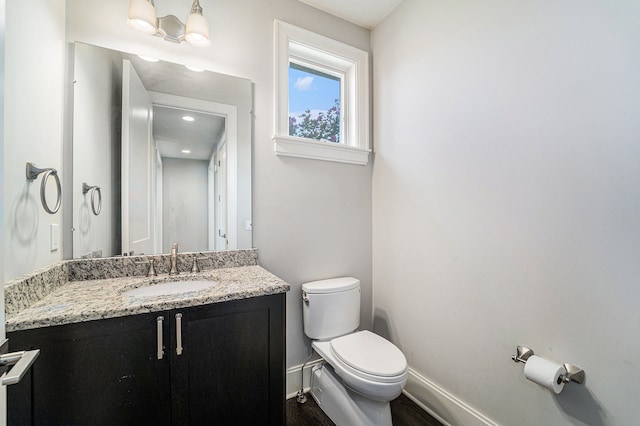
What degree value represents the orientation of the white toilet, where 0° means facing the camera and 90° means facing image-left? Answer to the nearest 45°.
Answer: approximately 315°

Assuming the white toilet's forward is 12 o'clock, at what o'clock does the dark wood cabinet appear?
The dark wood cabinet is roughly at 3 o'clock from the white toilet.

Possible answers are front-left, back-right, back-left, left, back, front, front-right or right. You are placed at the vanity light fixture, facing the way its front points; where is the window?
left

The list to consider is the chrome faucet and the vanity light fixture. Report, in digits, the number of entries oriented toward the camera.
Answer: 2

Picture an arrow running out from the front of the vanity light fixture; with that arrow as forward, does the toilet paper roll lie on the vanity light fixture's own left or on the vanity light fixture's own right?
on the vanity light fixture's own left
